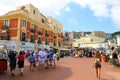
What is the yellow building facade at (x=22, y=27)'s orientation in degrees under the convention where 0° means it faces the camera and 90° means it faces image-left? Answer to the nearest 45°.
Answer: approximately 315°
